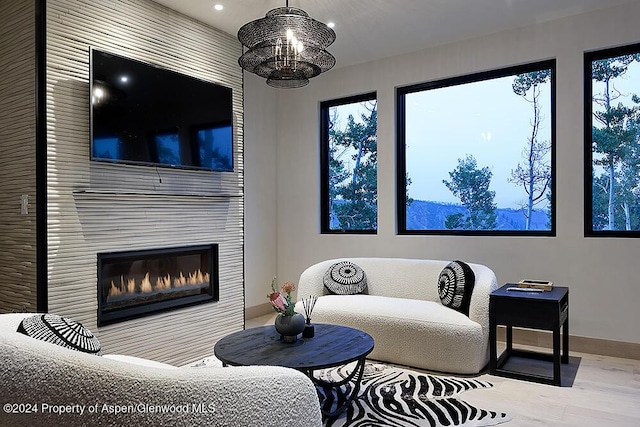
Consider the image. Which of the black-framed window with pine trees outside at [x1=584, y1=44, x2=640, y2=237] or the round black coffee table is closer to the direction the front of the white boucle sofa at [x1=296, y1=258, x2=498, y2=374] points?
the round black coffee table

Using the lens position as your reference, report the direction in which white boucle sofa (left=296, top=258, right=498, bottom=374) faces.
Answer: facing the viewer and to the left of the viewer

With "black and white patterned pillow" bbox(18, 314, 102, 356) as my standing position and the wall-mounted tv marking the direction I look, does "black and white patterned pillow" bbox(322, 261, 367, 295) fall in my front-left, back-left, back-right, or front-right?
front-right

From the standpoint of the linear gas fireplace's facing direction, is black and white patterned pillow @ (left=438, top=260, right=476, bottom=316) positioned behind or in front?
in front

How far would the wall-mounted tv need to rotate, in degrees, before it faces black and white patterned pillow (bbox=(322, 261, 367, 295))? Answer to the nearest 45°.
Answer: approximately 45° to its left

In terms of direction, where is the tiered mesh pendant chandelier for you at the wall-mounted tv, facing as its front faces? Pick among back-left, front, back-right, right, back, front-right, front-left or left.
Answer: front

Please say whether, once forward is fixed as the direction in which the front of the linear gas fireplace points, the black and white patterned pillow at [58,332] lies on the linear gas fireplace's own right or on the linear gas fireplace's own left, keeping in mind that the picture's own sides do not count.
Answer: on the linear gas fireplace's own right

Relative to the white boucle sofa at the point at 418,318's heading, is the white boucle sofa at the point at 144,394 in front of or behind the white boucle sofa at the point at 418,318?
in front

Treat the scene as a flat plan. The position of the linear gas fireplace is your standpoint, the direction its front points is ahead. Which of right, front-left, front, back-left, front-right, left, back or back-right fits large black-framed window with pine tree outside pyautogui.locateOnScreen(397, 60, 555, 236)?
front-left

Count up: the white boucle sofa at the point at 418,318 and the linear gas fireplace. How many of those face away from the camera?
0

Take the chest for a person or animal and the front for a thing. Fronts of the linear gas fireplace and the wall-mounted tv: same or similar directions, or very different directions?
same or similar directions

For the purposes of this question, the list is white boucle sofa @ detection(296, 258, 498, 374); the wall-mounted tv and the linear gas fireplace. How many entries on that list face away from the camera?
0

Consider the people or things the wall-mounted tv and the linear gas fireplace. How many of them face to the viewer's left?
0

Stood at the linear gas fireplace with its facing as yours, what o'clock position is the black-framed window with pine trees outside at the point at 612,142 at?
The black-framed window with pine trees outside is roughly at 11 o'clock from the linear gas fireplace.

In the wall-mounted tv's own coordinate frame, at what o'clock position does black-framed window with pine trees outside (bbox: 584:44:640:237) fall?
The black-framed window with pine trees outside is roughly at 11 o'clock from the wall-mounted tv.
